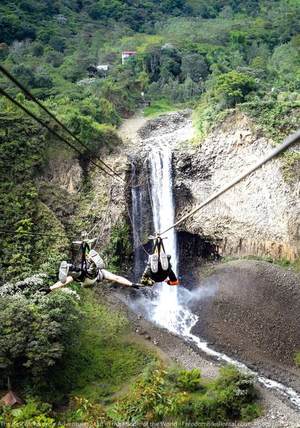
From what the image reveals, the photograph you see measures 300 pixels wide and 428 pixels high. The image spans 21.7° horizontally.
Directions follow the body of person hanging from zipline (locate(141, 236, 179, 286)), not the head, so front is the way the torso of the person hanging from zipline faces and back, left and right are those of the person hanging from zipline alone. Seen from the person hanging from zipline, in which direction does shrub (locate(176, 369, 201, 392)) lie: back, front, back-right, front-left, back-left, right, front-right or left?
back

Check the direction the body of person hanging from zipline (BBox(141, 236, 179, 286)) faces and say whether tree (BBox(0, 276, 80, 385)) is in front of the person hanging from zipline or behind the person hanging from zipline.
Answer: behind
